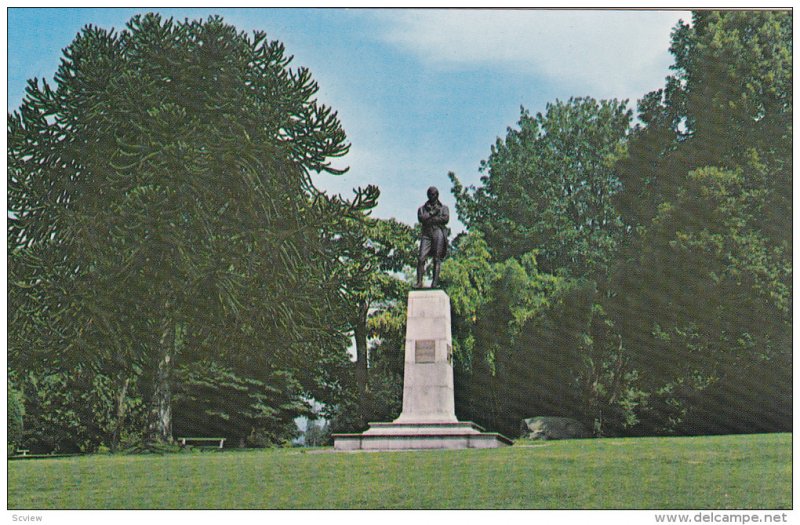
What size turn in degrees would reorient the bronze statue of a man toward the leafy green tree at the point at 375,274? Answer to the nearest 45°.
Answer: approximately 180°

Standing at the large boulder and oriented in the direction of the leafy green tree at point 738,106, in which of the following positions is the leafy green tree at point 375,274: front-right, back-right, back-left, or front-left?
back-left

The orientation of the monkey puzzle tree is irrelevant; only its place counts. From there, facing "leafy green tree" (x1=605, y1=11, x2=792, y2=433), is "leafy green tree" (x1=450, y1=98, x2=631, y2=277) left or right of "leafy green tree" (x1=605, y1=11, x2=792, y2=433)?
left

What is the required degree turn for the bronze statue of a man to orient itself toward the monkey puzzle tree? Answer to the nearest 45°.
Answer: approximately 135° to its right

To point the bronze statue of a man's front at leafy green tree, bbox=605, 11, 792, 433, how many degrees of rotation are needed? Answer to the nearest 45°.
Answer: approximately 135° to its left

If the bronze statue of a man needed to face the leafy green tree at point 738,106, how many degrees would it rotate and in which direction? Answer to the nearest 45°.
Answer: approximately 135° to its left

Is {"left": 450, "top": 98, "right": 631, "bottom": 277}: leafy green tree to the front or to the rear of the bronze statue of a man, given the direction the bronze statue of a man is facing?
to the rear

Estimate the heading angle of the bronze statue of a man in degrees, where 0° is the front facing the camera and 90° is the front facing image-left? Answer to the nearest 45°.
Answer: approximately 0°
